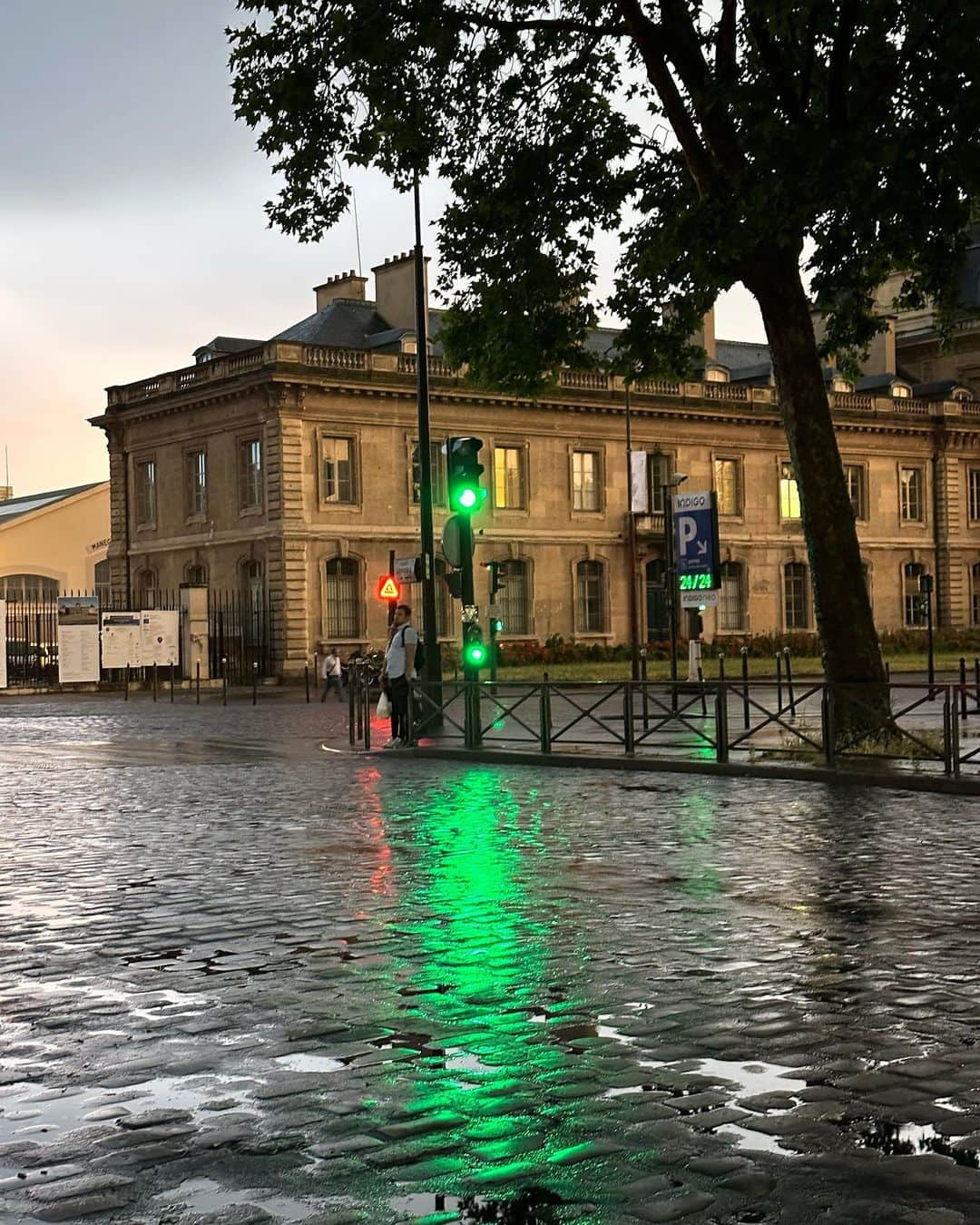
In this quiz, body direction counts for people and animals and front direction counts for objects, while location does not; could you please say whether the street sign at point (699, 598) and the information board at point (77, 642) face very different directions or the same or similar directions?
same or similar directions

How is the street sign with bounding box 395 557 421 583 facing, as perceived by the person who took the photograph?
facing the viewer

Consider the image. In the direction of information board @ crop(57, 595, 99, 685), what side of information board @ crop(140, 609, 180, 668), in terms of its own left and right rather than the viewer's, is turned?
right

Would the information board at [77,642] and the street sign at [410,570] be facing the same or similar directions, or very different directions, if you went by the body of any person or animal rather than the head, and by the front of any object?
same or similar directions

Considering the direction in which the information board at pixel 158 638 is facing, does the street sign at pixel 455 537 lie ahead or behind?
ahead

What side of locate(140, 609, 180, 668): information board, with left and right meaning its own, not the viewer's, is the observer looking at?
front

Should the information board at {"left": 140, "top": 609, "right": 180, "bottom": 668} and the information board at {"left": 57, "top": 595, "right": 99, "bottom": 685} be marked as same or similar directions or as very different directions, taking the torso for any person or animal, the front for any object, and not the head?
same or similar directions

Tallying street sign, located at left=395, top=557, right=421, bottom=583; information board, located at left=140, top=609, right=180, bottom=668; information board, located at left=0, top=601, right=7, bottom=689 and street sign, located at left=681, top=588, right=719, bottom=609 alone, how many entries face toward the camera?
4

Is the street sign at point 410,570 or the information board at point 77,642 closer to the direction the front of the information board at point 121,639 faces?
the street sign

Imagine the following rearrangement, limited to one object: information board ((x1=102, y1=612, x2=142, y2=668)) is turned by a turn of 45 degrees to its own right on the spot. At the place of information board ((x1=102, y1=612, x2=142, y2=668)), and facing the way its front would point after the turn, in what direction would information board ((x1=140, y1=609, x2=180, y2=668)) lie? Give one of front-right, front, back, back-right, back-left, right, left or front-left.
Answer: back

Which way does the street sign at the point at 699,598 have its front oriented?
toward the camera
